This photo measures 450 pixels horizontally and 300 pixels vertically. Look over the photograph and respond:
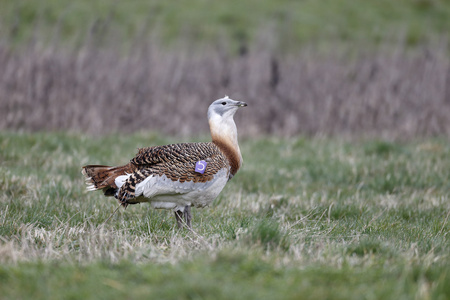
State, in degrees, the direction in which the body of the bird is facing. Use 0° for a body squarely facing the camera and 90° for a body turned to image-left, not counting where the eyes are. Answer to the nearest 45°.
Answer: approximately 270°
